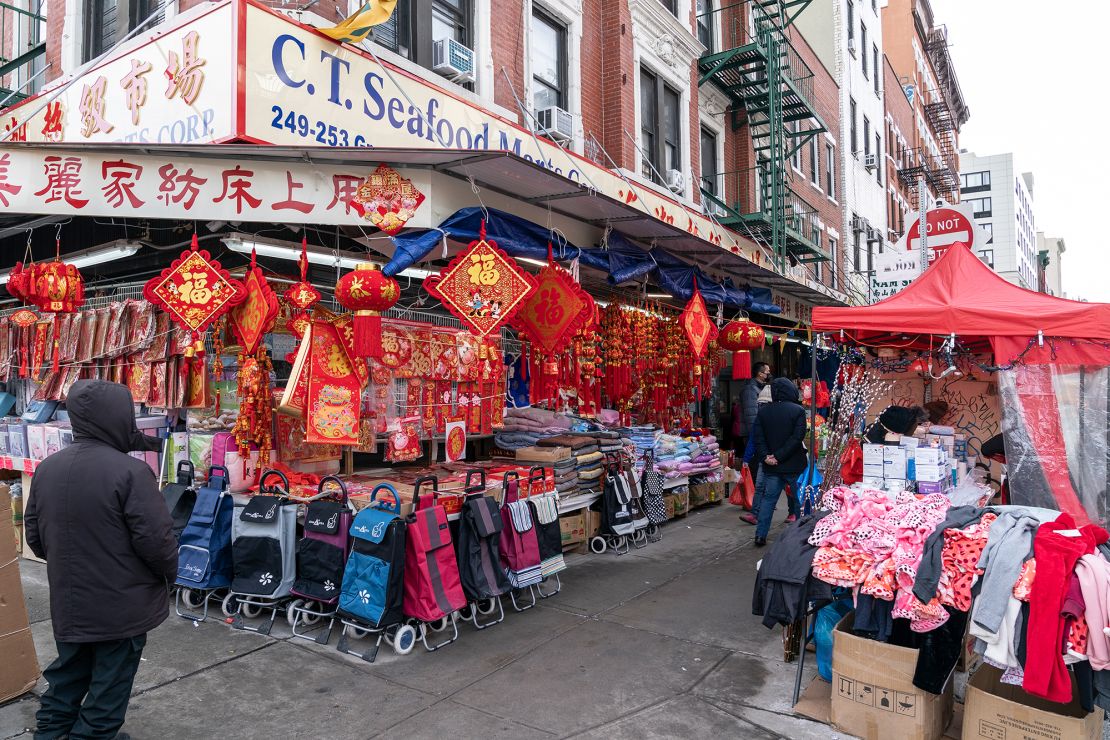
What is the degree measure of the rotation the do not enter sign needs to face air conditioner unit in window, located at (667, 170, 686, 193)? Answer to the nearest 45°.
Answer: approximately 135° to its right

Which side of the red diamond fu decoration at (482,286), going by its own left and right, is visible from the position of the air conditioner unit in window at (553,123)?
back

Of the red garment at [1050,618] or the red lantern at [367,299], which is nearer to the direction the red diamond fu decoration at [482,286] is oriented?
the red garment

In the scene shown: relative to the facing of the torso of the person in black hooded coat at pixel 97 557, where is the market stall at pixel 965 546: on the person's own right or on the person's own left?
on the person's own right

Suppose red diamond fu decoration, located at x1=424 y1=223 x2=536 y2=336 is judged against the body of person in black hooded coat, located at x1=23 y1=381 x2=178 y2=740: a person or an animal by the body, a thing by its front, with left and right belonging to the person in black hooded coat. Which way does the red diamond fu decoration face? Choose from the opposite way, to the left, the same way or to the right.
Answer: the opposite way

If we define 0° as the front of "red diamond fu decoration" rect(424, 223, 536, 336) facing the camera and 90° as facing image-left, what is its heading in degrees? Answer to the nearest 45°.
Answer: approximately 0°

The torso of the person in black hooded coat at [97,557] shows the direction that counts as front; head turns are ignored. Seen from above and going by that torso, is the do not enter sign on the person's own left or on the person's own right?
on the person's own right

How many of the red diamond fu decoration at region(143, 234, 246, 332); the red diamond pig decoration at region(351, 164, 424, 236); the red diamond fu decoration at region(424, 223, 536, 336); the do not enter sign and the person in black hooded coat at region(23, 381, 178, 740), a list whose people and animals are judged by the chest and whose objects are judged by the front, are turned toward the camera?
4

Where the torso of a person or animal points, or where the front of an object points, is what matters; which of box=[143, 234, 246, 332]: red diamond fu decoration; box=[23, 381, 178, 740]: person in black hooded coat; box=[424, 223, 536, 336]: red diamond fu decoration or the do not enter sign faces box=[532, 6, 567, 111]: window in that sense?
the person in black hooded coat

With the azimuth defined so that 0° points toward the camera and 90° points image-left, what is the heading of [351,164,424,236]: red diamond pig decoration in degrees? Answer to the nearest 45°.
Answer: approximately 0°

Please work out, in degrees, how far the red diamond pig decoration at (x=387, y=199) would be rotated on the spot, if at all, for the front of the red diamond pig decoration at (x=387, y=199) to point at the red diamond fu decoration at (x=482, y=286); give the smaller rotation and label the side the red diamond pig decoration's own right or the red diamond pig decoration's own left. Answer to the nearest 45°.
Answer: approximately 90° to the red diamond pig decoration's own left

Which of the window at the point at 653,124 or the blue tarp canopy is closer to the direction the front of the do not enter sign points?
the blue tarp canopy
